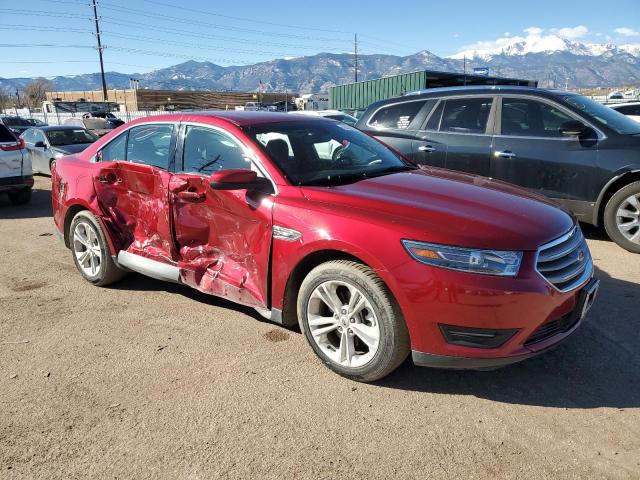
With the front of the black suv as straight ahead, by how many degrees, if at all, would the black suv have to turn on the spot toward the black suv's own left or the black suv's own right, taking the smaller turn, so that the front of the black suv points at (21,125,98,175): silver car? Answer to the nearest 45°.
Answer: approximately 135° to the black suv's own right

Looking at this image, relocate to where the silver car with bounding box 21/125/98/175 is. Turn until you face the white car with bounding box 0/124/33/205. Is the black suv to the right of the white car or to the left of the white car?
left

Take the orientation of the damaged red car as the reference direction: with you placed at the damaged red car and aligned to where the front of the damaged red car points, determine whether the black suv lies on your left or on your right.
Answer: on your left

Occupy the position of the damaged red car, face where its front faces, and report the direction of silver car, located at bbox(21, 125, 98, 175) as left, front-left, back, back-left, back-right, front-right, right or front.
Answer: back

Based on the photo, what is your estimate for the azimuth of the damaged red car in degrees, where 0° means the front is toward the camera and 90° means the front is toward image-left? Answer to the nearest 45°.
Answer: approximately 315°

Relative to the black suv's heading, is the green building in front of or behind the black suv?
behind

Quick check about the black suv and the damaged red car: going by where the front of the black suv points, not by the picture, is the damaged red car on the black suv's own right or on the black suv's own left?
on the black suv's own right

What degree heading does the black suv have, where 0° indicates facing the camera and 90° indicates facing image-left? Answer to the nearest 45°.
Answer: approximately 315°

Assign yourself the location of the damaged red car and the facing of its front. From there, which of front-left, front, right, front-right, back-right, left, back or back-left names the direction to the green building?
back-left

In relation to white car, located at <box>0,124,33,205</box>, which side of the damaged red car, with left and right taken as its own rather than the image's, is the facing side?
back
